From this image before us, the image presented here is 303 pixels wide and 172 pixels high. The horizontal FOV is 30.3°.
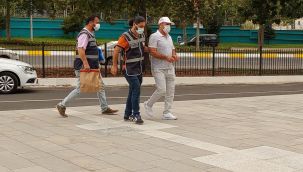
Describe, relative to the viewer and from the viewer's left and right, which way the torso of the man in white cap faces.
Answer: facing the viewer and to the right of the viewer

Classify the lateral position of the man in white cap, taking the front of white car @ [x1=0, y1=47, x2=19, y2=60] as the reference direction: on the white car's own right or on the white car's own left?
on the white car's own right

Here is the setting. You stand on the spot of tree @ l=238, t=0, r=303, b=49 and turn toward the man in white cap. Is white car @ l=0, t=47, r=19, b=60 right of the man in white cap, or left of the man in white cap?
right

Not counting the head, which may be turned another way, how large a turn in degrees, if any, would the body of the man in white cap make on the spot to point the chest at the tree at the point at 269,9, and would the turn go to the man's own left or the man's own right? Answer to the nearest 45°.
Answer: approximately 135° to the man's own left

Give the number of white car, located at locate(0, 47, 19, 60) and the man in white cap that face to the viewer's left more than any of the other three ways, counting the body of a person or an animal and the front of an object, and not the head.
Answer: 0

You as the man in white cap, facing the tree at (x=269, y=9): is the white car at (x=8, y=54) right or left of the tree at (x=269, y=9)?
left

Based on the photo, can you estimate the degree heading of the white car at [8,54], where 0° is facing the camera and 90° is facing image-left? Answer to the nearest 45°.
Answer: approximately 270°

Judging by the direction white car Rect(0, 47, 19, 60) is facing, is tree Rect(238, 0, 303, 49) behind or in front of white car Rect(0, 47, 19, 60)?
in front
